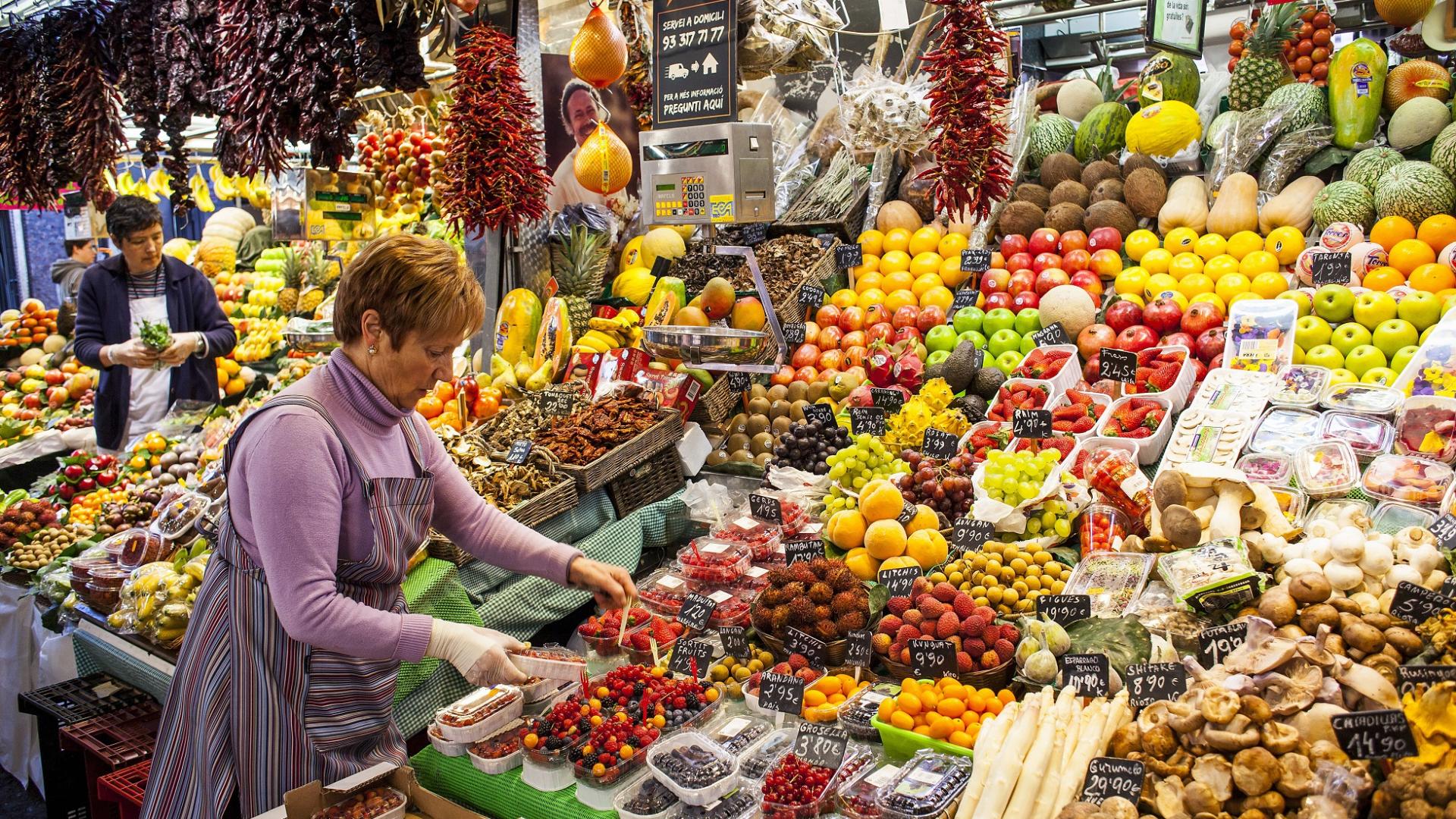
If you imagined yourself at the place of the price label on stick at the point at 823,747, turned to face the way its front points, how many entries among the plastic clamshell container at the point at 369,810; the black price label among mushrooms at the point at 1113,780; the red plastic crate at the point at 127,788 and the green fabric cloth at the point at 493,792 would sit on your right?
3

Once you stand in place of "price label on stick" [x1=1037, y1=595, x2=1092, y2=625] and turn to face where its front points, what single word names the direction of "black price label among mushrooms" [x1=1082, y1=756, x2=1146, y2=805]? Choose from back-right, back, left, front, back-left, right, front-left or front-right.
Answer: front

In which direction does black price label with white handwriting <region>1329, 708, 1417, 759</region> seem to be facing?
toward the camera

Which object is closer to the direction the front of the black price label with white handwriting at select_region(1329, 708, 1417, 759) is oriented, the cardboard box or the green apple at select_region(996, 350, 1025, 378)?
the cardboard box

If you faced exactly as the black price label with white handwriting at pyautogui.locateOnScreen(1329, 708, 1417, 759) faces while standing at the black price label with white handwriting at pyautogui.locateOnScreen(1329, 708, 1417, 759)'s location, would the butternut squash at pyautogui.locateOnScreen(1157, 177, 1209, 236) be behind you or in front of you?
behind

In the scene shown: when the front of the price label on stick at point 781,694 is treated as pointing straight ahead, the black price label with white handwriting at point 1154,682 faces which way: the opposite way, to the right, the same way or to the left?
the same way

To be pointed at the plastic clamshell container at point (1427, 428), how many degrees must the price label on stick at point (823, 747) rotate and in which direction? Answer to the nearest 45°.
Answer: approximately 135° to its left

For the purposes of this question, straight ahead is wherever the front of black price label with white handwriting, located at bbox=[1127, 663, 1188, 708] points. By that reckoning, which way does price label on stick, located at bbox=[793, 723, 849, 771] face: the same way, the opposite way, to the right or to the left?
the same way

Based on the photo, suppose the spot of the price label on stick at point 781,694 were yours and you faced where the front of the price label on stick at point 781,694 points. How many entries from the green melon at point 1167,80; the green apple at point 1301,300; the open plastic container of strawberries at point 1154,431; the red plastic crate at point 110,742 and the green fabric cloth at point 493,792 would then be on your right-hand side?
2

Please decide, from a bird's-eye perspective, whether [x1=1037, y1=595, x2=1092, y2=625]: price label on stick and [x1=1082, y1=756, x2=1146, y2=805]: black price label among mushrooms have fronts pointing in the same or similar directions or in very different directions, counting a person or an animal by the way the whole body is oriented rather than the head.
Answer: same or similar directions

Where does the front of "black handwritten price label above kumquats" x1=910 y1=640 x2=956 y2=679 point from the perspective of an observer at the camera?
facing the viewer

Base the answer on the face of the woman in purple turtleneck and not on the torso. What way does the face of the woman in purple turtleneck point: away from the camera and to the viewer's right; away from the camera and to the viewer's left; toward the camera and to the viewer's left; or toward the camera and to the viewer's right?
toward the camera and to the viewer's right

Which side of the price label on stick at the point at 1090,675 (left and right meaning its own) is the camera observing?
front

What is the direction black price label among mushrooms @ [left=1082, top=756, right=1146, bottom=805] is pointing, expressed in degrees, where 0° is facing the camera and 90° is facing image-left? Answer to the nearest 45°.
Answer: approximately 0°

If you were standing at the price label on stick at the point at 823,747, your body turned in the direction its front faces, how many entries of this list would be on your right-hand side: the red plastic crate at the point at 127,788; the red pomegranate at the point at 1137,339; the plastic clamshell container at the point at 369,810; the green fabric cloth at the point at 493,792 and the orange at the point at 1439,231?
3

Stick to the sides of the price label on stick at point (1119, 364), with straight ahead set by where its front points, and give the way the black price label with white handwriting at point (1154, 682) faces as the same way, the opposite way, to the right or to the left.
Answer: the same way

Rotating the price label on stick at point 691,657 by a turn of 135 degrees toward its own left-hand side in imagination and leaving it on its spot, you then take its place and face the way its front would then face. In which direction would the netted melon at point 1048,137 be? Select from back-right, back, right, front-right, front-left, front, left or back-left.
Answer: front

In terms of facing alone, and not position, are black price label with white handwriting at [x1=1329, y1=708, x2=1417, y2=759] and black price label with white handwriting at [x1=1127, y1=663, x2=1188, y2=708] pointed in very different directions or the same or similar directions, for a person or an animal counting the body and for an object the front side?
same or similar directions
